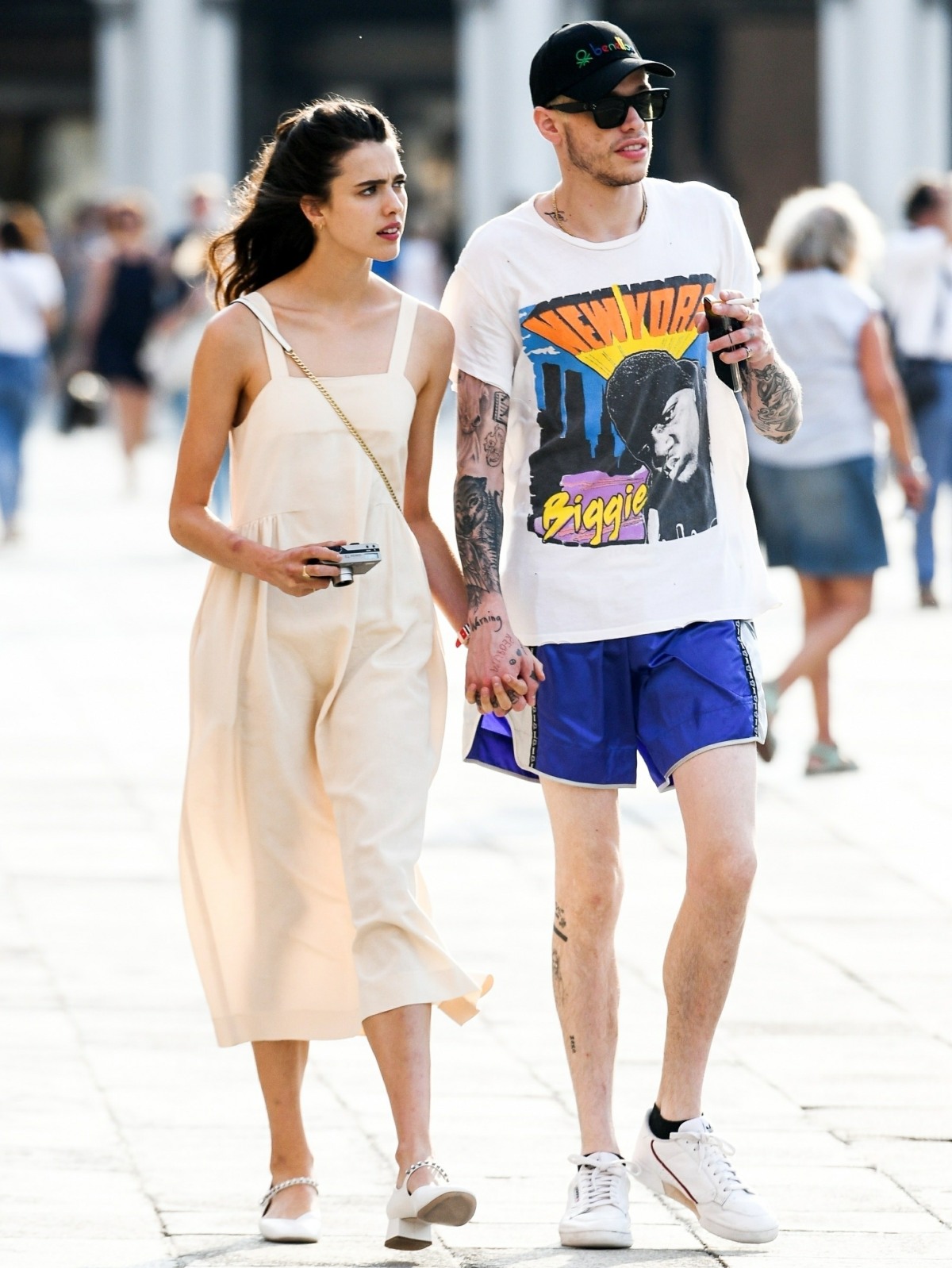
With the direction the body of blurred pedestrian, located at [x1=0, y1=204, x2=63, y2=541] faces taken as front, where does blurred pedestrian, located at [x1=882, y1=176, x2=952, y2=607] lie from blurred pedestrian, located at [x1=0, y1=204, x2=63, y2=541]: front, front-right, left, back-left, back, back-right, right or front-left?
back-right

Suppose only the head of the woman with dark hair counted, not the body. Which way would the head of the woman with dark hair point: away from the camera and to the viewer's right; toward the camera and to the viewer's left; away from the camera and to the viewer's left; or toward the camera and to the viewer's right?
toward the camera and to the viewer's right

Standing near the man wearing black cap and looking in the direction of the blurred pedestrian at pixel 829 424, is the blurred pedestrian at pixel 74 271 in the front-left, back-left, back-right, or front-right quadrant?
front-left

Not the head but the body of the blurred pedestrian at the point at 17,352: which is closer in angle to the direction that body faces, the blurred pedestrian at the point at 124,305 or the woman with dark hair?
the blurred pedestrian

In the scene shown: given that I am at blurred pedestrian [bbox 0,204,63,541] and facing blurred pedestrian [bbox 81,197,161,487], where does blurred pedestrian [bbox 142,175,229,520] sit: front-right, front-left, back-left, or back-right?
front-right

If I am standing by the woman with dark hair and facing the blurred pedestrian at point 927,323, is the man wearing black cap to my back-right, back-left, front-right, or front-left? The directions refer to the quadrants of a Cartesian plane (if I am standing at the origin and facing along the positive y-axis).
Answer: front-right

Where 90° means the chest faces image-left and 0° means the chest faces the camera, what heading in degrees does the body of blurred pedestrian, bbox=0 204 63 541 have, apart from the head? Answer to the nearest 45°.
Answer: approximately 180°

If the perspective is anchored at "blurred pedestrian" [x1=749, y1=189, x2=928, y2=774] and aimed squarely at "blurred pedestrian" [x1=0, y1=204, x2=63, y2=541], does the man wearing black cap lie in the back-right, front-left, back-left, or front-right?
back-left

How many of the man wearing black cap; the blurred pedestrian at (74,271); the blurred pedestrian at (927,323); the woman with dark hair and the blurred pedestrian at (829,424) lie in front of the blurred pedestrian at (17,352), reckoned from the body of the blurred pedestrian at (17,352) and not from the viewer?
1

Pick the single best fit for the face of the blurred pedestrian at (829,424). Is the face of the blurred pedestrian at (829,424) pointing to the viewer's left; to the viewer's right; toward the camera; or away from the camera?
away from the camera

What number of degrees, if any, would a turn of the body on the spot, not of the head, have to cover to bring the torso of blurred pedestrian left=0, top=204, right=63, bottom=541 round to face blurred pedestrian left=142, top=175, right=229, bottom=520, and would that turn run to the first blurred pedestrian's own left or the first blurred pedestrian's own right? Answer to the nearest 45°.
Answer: approximately 45° to the first blurred pedestrian's own right
